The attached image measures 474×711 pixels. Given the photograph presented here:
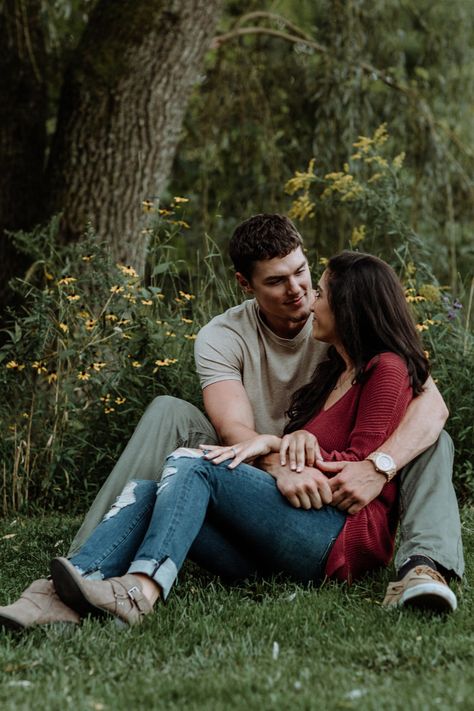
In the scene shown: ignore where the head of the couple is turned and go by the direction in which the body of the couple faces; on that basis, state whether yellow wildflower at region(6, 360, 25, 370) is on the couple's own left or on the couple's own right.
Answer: on the couple's own right

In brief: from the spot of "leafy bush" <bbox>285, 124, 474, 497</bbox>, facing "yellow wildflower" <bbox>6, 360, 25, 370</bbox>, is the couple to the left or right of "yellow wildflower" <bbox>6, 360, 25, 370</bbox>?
left

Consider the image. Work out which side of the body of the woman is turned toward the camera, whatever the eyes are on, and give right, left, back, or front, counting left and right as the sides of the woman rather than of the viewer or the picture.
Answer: left

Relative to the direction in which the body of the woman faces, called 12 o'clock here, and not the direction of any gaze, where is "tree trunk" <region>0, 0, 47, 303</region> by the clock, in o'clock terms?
The tree trunk is roughly at 2 o'clock from the woman.

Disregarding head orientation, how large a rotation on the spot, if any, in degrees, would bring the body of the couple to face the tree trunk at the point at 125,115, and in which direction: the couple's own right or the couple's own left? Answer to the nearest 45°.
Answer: approximately 180°

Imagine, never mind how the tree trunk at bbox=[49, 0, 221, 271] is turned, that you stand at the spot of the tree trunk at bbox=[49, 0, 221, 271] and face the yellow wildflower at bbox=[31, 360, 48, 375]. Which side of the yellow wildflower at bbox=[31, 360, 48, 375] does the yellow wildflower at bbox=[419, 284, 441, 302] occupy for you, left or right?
left

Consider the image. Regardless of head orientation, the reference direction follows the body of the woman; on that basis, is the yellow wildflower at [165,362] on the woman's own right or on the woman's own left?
on the woman's own right

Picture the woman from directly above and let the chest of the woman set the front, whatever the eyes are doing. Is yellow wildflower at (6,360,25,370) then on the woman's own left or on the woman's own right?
on the woman's own right

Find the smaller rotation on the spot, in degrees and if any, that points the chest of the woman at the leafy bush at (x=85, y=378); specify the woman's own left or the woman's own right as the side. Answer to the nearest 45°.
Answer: approximately 45° to the woman's own right
